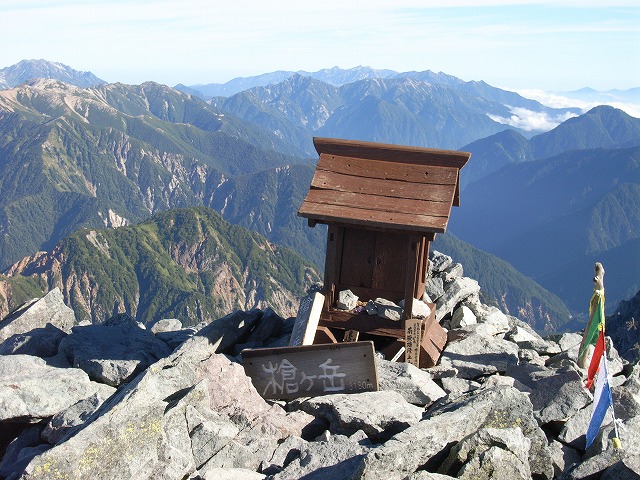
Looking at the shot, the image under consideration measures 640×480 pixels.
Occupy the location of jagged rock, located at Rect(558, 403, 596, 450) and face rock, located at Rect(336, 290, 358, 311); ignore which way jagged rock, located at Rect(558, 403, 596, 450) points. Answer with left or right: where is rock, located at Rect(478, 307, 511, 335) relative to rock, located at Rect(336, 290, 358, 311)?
right

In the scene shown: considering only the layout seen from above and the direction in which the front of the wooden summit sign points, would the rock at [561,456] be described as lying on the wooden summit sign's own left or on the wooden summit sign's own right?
on the wooden summit sign's own left

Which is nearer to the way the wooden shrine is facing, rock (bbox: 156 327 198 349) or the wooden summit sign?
the wooden summit sign

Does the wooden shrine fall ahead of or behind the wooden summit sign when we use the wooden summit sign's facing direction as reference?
behind

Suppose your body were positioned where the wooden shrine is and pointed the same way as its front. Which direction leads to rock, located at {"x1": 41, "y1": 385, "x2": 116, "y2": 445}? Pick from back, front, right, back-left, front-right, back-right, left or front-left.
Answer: front-right

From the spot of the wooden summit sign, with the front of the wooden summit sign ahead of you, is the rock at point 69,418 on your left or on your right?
on your right

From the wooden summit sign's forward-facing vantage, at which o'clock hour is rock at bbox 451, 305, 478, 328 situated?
The rock is roughly at 7 o'clock from the wooden summit sign.

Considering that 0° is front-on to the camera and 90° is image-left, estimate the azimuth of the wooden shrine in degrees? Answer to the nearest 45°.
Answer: approximately 0°

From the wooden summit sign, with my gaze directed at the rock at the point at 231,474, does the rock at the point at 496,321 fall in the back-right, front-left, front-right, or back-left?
back-left

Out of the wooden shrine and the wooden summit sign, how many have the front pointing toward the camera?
2

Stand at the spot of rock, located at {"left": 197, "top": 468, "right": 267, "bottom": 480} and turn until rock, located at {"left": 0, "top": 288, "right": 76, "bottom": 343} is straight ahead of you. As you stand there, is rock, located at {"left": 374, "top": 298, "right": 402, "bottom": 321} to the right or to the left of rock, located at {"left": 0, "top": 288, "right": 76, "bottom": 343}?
right
